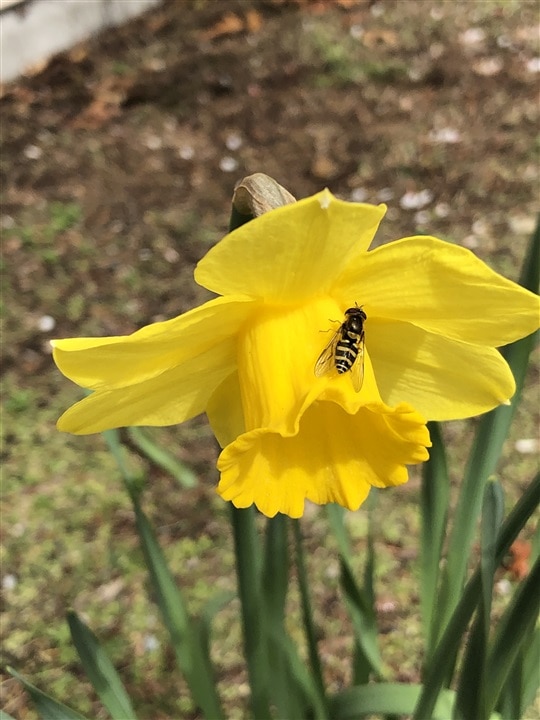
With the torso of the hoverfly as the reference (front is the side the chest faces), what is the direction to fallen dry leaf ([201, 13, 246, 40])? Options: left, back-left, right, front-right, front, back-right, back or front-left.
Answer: front

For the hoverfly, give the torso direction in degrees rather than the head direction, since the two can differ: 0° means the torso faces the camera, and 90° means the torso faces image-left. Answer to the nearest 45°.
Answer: approximately 180°

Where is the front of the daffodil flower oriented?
toward the camera

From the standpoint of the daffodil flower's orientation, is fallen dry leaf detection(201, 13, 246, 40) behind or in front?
behind
